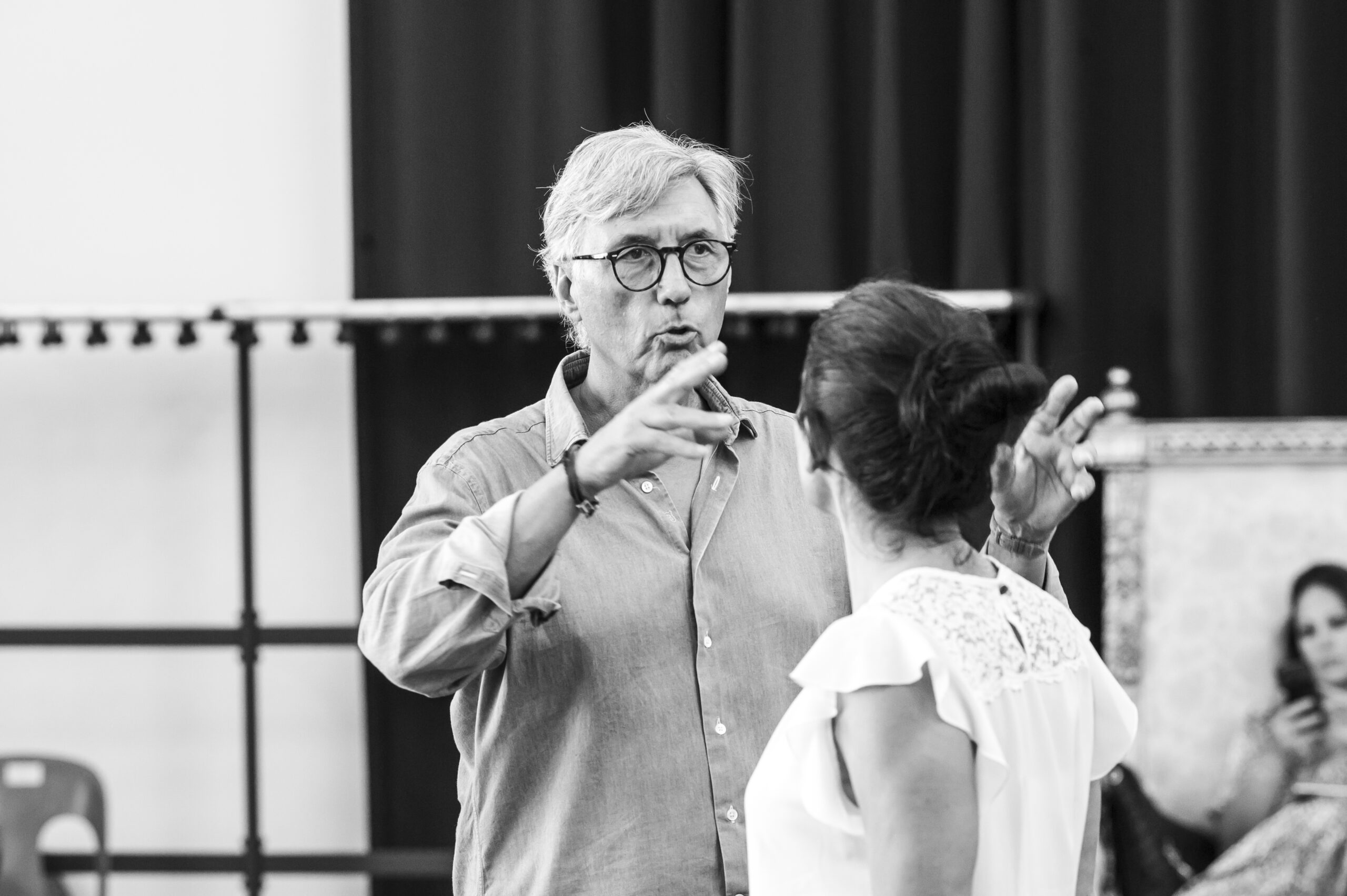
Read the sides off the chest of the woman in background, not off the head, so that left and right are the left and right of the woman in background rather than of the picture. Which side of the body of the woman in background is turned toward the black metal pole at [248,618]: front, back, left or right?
right

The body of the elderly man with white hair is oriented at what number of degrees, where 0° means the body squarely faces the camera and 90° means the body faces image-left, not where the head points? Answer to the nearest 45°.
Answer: approximately 315°

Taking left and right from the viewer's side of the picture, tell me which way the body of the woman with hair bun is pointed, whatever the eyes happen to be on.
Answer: facing away from the viewer and to the left of the viewer

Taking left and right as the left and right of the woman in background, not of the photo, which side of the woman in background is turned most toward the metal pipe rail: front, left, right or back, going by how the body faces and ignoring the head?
right

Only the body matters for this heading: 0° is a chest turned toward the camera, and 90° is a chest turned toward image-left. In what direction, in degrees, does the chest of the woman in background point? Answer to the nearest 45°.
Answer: approximately 0°

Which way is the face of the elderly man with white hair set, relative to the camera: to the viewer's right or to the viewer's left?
to the viewer's right

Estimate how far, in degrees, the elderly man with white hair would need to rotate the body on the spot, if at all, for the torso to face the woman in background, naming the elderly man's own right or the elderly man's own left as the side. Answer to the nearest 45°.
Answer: approximately 90° to the elderly man's own left

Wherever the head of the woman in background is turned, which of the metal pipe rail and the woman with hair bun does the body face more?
the woman with hair bun

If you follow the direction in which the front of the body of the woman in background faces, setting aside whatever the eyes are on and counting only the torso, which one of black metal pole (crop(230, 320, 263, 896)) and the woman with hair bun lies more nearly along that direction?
the woman with hair bun

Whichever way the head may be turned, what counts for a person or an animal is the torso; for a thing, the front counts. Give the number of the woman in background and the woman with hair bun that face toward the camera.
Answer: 1

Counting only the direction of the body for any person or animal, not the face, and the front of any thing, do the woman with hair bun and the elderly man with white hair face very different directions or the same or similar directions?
very different directions
